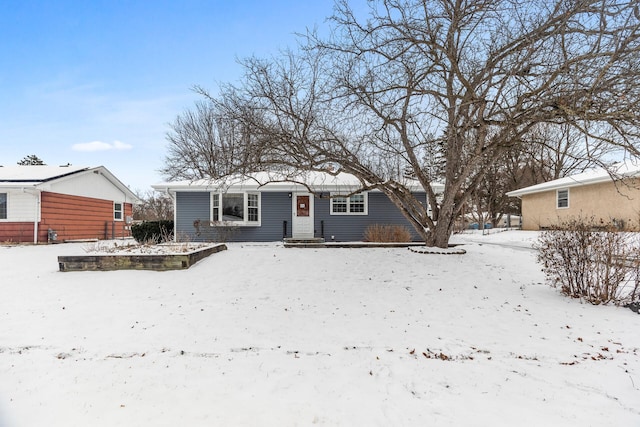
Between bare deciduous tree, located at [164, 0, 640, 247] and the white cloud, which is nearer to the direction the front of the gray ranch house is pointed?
the bare deciduous tree

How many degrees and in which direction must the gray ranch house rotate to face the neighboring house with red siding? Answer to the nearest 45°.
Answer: approximately 90° to its right

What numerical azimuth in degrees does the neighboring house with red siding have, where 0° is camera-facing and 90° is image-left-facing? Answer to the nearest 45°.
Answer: approximately 45°

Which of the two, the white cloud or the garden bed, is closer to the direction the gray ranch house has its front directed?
the garden bed

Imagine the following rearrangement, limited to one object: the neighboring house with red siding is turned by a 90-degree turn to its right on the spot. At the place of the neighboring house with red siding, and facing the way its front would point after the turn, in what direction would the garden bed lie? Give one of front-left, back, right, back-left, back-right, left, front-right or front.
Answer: back-left

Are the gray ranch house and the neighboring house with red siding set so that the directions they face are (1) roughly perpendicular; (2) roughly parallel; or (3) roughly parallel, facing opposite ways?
roughly parallel

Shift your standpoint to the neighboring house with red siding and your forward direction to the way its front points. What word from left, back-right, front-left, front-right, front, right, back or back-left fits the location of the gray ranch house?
left

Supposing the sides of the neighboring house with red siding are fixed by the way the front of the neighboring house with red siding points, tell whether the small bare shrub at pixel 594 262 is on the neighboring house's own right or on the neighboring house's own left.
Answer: on the neighboring house's own left

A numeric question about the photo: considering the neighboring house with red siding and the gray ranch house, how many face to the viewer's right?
0

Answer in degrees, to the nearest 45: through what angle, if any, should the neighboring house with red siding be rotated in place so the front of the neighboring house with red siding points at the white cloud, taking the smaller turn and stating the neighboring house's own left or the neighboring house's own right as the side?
approximately 135° to the neighboring house's own right

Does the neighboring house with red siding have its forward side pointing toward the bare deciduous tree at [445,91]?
no

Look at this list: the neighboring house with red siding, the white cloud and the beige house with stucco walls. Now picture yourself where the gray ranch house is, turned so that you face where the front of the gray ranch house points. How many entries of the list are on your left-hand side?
1

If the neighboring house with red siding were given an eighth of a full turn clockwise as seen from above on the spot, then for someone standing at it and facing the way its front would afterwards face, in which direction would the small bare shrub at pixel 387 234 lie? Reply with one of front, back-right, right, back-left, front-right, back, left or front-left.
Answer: back-left

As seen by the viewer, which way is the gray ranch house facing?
toward the camera

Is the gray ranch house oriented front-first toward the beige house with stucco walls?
no
